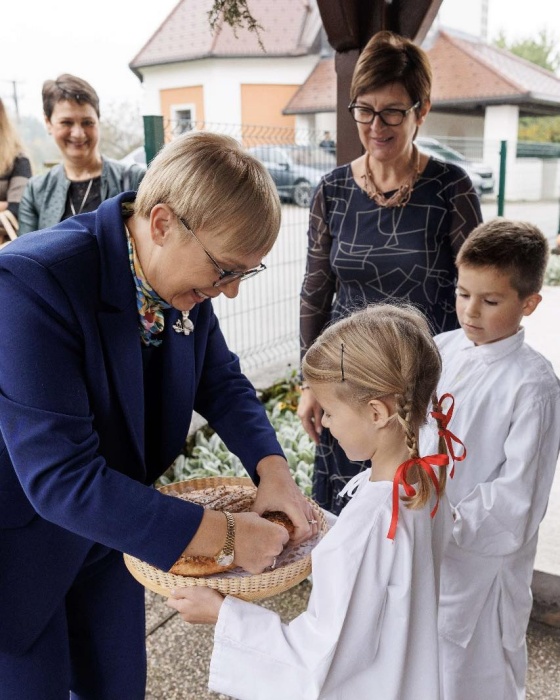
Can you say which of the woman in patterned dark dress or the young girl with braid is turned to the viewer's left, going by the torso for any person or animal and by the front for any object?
the young girl with braid

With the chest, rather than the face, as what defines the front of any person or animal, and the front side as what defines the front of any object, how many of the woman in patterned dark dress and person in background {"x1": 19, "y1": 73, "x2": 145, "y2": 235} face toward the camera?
2

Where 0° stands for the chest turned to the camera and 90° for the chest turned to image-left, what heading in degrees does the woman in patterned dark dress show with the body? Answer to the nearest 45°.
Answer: approximately 0°

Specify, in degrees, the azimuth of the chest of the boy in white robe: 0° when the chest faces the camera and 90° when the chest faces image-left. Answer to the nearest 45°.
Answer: approximately 45°

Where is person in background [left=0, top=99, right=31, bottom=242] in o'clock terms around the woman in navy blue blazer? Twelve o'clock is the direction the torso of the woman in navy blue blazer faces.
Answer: The person in background is roughly at 7 o'clock from the woman in navy blue blazer.

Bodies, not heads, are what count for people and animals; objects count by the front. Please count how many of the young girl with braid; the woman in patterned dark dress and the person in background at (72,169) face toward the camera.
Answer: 2

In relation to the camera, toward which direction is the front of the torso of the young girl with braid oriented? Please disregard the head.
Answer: to the viewer's left

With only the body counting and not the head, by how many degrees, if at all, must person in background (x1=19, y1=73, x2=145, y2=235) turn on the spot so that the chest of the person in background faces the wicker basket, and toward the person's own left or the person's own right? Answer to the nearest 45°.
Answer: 0° — they already face it

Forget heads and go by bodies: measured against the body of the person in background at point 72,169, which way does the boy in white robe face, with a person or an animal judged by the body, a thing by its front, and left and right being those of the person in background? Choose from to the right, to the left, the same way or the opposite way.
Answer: to the right
